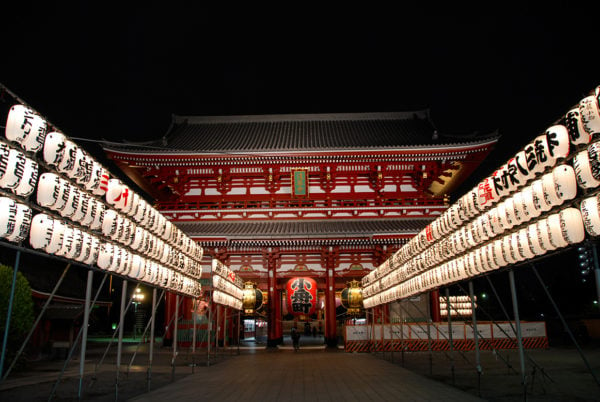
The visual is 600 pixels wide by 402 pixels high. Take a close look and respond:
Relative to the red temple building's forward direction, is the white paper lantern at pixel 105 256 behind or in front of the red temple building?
in front

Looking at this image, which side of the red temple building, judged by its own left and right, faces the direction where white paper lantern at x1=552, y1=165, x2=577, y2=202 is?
front

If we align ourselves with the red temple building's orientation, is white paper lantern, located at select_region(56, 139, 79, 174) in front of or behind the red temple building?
in front

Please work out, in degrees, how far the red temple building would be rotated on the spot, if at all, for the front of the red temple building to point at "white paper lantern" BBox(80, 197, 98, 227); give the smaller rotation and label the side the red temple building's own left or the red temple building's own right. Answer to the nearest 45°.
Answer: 0° — it already faces it

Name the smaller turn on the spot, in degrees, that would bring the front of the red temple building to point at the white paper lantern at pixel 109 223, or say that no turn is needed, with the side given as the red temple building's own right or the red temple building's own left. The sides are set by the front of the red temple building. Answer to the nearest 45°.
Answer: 0° — it already faces it

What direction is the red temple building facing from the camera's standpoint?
toward the camera

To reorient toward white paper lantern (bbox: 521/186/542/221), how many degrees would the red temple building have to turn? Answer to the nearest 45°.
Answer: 0° — it already faces it

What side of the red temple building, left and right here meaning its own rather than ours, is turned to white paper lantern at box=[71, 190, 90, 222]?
front

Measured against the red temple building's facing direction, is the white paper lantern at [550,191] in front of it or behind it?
in front

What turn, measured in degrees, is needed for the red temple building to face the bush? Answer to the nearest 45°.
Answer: approximately 45° to its right
